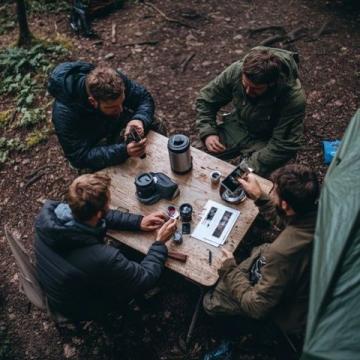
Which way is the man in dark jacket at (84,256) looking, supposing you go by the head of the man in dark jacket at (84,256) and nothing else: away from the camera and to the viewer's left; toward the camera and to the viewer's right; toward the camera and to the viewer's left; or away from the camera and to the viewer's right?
away from the camera and to the viewer's right

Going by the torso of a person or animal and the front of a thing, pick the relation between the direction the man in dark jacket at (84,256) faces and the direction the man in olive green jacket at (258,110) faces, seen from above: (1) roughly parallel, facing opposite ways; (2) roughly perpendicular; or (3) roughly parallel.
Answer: roughly parallel, facing opposite ways

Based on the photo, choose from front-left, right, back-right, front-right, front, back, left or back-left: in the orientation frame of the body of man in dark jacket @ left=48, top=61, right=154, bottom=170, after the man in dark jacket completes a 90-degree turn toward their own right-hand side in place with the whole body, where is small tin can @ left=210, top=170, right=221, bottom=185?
left

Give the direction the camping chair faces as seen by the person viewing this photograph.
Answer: facing away from the viewer and to the right of the viewer

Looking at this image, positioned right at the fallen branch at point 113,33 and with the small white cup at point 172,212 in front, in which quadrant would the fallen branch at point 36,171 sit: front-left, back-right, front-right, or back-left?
front-right

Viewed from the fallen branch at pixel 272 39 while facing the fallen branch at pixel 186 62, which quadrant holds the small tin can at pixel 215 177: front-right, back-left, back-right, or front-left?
front-left

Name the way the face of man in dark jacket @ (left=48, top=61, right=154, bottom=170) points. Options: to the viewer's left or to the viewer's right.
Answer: to the viewer's right

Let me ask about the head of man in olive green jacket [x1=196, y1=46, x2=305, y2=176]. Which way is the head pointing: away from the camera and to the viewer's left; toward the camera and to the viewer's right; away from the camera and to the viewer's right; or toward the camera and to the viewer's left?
toward the camera and to the viewer's left

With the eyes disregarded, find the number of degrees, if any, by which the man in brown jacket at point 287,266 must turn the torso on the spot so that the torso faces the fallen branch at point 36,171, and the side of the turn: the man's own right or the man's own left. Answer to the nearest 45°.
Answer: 0° — they already face it

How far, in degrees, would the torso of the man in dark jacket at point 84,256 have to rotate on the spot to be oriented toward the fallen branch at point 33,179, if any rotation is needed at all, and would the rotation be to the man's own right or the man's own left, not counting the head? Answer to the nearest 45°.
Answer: approximately 45° to the man's own left

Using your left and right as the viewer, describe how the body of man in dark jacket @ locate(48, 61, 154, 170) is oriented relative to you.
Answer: facing the viewer and to the right of the viewer

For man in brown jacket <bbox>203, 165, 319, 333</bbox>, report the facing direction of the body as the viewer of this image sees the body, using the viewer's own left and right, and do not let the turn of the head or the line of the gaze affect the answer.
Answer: facing away from the viewer and to the left of the viewer

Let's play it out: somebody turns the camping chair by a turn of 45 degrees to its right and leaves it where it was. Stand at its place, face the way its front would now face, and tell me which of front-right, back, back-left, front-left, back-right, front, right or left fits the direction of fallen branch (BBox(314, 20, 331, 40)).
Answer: front-left

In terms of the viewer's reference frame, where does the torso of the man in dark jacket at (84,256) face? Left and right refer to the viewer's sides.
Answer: facing away from the viewer and to the right of the viewer

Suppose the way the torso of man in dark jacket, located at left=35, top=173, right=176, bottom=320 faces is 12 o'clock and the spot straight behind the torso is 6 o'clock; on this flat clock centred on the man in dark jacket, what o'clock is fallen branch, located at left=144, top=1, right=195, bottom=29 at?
The fallen branch is roughly at 11 o'clock from the man in dark jacket.

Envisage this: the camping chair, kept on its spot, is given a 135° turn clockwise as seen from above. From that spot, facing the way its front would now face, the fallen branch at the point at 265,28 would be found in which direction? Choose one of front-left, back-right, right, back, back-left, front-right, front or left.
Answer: back-left

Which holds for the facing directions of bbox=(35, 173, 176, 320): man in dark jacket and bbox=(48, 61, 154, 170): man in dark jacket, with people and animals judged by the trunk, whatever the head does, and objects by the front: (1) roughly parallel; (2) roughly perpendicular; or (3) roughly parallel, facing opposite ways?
roughly perpendicular

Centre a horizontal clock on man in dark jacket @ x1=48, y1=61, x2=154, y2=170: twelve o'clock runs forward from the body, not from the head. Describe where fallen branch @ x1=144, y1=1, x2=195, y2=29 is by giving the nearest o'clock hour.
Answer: The fallen branch is roughly at 8 o'clock from the man in dark jacket.

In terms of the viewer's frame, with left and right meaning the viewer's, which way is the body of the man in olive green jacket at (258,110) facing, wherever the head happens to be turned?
facing the viewer and to the left of the viewer

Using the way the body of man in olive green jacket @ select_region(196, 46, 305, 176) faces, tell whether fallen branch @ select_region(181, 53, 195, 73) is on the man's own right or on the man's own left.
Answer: on the man's own right
